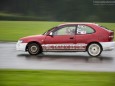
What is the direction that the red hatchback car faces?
to the viewer's left
